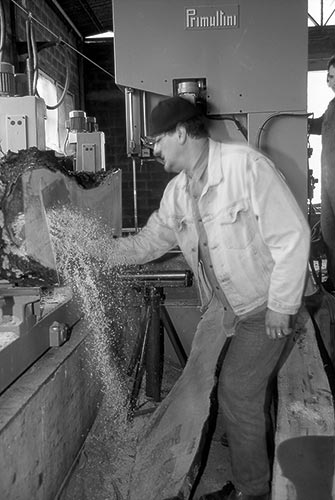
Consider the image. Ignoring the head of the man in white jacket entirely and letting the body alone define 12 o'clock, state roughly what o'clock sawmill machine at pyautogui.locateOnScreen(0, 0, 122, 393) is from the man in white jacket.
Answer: The sawmill machine is roughly at 1 o'clock from the man in white jacket.

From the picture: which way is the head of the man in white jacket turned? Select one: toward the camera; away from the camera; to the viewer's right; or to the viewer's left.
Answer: to the viewer's left

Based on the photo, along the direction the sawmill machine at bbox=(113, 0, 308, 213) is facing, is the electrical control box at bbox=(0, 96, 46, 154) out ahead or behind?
ahead

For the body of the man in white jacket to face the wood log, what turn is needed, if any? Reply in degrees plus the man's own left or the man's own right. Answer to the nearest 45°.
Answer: approximately 45° to the man's own right

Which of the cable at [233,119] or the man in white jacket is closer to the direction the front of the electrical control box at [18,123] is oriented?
the man in white jacket

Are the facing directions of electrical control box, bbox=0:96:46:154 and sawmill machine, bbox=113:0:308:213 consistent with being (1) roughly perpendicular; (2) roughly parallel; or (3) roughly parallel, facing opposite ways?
roughly parallel

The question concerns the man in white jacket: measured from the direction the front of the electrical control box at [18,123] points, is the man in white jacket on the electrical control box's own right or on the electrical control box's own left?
on the electrical control box's own left

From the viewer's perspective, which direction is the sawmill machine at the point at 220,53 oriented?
toward the camera

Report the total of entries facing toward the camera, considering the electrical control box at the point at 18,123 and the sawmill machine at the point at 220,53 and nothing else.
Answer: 2

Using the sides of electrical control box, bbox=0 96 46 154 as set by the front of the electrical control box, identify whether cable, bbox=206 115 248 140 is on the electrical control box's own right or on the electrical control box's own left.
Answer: on the electrical control box's own left

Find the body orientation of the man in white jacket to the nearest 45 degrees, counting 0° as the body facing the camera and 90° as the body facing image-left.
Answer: approximately 45°
